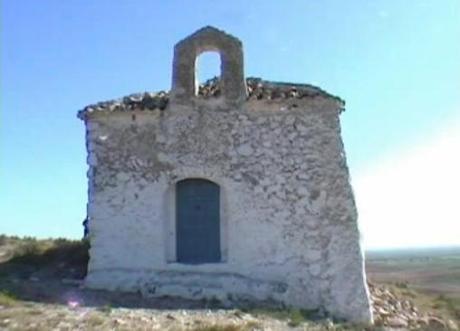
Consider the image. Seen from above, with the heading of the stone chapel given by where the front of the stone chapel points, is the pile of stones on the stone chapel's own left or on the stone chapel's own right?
on the stone chapel's own left

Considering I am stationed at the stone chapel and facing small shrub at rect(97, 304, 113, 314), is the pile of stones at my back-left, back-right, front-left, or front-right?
back-left

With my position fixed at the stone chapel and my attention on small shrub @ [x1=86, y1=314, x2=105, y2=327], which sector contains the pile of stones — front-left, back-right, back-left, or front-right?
back-left

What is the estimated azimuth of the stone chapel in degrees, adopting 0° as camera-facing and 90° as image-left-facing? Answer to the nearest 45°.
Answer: approximately 0°

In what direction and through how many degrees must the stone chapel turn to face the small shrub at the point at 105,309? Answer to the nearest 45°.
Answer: approximately 45° to its right
